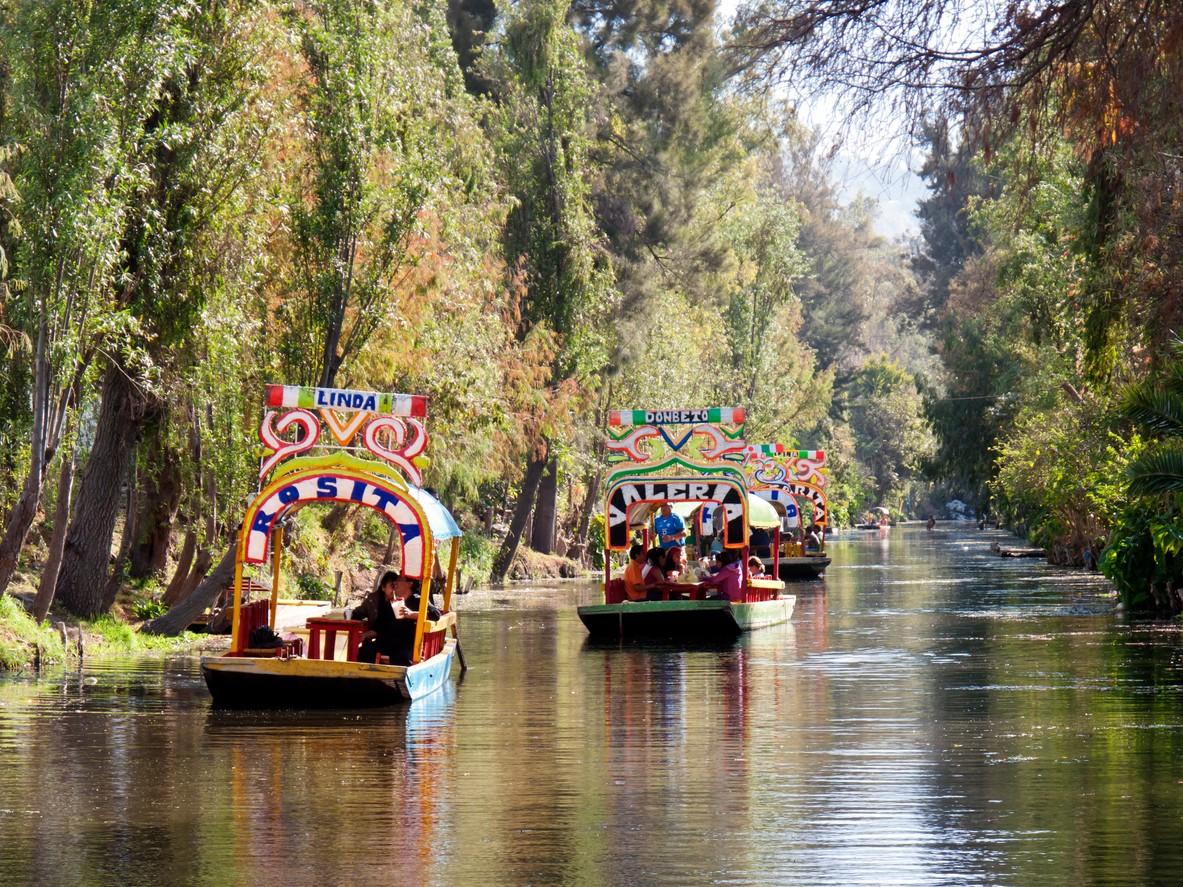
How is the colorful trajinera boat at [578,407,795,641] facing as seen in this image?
toward the camera

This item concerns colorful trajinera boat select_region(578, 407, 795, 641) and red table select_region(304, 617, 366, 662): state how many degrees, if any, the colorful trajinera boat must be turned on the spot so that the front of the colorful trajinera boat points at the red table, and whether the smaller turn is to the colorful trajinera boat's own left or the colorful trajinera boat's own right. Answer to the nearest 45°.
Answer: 0° — it already faces it

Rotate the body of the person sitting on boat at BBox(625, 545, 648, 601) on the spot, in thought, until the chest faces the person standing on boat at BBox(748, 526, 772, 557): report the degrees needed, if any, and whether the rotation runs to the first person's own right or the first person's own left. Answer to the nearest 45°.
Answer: approximately 90° to the first person's own left

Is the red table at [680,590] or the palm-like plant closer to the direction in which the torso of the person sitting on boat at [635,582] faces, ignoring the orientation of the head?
the red table

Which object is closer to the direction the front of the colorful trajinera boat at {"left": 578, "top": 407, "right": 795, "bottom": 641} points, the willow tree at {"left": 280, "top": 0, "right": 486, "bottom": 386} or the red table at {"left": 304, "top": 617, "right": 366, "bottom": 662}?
the red table

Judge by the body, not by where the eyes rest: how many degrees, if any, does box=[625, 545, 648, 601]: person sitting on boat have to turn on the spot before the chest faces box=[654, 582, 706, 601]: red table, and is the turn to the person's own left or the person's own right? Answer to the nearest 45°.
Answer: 0° — they already face it

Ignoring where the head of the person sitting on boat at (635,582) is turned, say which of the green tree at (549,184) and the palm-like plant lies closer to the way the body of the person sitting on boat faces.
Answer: the palm-like plant

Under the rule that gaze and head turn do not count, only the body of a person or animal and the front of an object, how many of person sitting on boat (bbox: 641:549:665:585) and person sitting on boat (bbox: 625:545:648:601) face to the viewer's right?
2

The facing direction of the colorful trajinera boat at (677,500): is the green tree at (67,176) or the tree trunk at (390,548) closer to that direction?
the green tree

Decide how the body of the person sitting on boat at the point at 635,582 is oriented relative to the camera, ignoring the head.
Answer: to the viewer's right

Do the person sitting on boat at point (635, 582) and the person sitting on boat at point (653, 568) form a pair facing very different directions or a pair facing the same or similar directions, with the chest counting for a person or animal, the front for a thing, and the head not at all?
same or similar directions

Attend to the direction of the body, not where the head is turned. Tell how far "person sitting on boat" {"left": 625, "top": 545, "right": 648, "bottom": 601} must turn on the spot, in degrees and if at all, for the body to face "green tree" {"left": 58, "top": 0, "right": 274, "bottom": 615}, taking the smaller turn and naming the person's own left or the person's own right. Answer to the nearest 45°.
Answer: approximately 135° to the person's own right

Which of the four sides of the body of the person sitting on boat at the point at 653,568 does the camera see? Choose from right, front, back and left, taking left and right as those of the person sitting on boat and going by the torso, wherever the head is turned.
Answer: right
